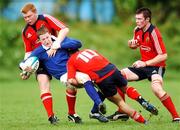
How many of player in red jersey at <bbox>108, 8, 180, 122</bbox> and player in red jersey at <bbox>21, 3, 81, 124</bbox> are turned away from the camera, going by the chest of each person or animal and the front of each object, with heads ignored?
0

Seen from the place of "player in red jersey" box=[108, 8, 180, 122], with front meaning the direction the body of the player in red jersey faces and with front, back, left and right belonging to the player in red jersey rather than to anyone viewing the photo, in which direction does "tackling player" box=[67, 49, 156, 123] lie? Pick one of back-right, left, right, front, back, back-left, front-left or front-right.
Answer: front

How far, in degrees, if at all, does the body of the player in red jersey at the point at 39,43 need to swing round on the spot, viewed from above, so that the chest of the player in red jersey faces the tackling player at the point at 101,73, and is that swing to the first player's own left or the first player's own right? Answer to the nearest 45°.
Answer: approximately 45° to the first player's own left

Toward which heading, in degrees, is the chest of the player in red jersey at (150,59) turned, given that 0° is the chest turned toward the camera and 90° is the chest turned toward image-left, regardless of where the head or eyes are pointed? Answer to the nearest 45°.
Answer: approximately 45°

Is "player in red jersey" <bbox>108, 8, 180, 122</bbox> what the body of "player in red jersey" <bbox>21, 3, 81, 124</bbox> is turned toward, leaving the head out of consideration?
no

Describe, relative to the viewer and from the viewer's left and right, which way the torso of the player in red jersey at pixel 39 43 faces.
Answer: facing the viewer
